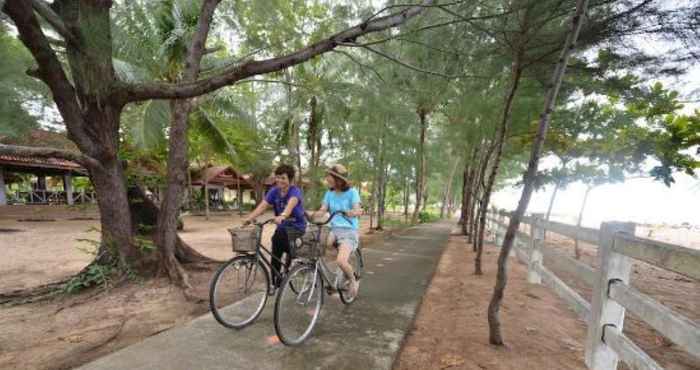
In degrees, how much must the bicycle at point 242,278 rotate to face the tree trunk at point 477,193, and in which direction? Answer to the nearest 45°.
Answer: approximately 180°

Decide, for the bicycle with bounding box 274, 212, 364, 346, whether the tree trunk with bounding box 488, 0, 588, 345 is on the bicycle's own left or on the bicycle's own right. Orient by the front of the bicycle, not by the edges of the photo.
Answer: on the bicycle's own left

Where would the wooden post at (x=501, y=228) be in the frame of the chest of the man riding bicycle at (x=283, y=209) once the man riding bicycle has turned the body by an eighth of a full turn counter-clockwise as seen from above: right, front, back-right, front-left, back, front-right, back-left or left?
back-left

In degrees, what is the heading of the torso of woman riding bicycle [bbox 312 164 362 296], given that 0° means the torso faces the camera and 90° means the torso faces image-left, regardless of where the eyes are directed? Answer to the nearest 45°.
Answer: approximately 45°

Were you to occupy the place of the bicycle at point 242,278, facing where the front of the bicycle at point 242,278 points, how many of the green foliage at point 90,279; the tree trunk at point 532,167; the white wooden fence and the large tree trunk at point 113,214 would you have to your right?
2

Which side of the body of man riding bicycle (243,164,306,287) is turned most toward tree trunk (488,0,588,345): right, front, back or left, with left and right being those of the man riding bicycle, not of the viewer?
left

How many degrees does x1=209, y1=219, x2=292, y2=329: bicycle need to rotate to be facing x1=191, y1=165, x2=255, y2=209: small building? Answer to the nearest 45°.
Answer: approximately 135° to its right

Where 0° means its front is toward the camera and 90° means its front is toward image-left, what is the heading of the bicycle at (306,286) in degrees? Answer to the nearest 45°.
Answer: approximately 45°

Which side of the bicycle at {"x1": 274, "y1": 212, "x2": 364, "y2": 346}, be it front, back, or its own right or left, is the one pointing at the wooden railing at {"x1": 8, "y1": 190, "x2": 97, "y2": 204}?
right

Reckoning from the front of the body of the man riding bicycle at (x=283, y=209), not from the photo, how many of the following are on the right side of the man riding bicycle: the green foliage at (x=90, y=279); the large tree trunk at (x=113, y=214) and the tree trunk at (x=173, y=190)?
3
